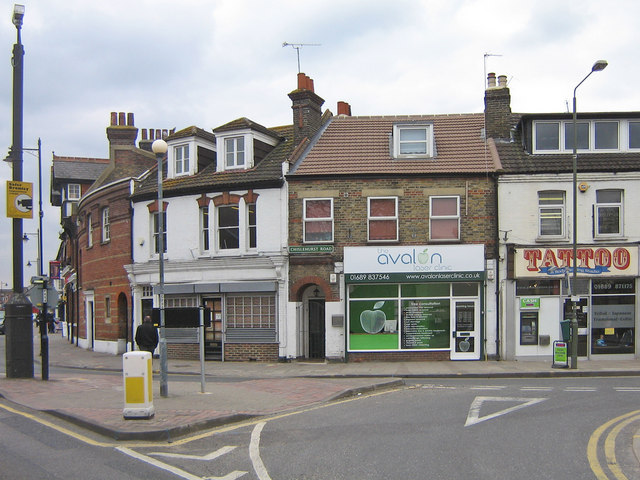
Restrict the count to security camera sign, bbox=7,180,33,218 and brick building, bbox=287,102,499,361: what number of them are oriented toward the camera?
2

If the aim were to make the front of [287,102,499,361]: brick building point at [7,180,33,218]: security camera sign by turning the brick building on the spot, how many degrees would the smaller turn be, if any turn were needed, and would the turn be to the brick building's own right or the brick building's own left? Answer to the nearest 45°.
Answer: approximately 45° to the brick building's own right

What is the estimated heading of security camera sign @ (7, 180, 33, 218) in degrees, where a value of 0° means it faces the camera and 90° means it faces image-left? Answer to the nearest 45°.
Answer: approximately 0°

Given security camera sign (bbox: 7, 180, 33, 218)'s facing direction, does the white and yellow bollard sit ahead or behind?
ahead

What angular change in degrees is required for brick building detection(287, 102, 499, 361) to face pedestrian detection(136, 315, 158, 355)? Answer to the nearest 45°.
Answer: approximately 45° to its right

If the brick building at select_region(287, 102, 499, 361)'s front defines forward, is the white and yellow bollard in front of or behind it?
in front
